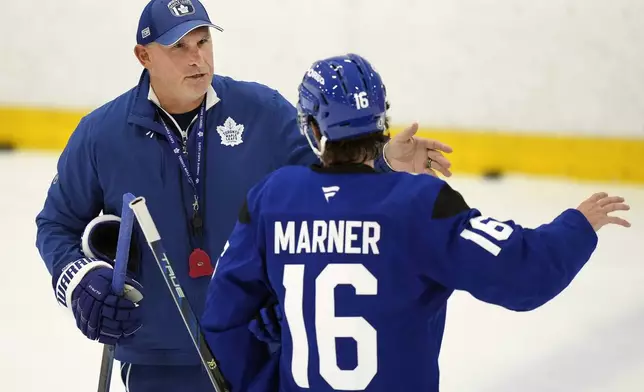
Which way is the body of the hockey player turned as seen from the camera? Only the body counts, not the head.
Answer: away from the camera

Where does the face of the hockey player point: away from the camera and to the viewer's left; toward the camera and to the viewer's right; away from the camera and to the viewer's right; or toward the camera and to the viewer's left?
away from the camera and to the viewer's left
